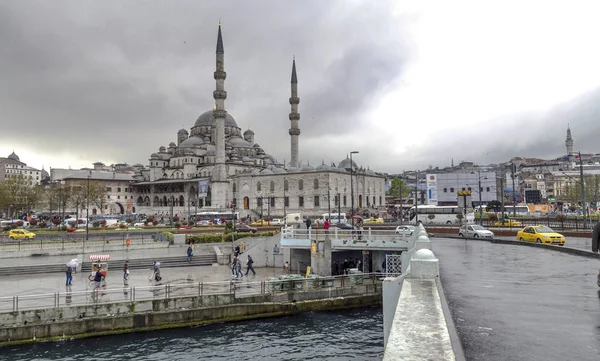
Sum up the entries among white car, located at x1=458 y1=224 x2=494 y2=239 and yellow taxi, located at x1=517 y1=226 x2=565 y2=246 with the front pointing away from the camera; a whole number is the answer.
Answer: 0

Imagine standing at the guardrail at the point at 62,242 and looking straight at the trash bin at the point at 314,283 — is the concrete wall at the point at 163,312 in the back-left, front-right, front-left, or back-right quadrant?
front-right

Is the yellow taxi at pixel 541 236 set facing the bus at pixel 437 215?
no

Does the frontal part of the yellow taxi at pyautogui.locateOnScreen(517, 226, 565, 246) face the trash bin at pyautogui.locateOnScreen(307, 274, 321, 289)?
no

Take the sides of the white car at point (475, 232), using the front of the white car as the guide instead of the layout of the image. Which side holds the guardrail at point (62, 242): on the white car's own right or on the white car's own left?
on the white car's own right

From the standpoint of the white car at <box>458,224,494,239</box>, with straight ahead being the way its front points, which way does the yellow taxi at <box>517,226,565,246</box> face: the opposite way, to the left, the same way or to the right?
the same way

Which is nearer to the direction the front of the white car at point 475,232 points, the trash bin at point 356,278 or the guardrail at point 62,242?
the trash bin
